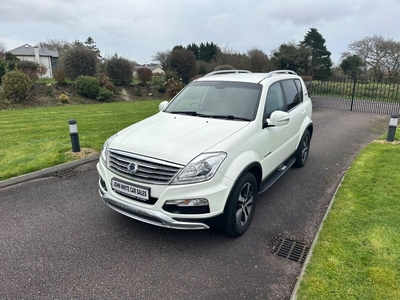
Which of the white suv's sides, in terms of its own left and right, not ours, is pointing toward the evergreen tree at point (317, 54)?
back

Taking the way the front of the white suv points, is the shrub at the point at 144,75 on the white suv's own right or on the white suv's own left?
on the white suv's own right

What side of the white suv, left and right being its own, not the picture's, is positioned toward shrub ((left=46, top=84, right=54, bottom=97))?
right

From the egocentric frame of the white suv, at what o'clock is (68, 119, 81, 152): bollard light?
The bollard light is roughly at 3 o'clock from the white suv.

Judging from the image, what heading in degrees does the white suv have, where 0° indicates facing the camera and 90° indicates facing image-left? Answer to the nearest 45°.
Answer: approximately 45°

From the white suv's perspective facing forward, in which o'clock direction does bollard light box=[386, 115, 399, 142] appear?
The bollard light is roughly at 6 o'clock from the white suv.

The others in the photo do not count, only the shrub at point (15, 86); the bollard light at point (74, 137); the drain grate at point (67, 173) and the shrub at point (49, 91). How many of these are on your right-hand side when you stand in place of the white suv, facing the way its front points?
4

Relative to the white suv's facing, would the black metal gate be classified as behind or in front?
behind

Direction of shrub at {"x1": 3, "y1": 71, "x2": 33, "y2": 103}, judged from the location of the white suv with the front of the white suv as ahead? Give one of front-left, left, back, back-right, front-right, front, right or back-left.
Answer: right

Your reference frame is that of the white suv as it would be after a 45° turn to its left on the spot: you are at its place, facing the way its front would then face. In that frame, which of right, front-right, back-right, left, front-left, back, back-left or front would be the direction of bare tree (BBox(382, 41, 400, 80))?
back-left

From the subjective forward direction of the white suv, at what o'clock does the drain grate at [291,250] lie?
The drain grate is roughly at 10 o'clock from the white suv.

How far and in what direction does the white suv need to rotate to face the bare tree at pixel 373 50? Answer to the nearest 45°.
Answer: approximately 180°

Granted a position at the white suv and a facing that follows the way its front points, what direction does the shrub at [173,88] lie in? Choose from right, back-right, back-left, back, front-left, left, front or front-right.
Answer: back-right

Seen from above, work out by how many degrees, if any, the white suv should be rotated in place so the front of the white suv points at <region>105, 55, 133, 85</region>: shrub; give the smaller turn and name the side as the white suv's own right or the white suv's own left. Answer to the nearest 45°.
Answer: approximately 135° to the white suv's own right

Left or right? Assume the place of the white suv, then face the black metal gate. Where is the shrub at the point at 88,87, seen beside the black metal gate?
left
